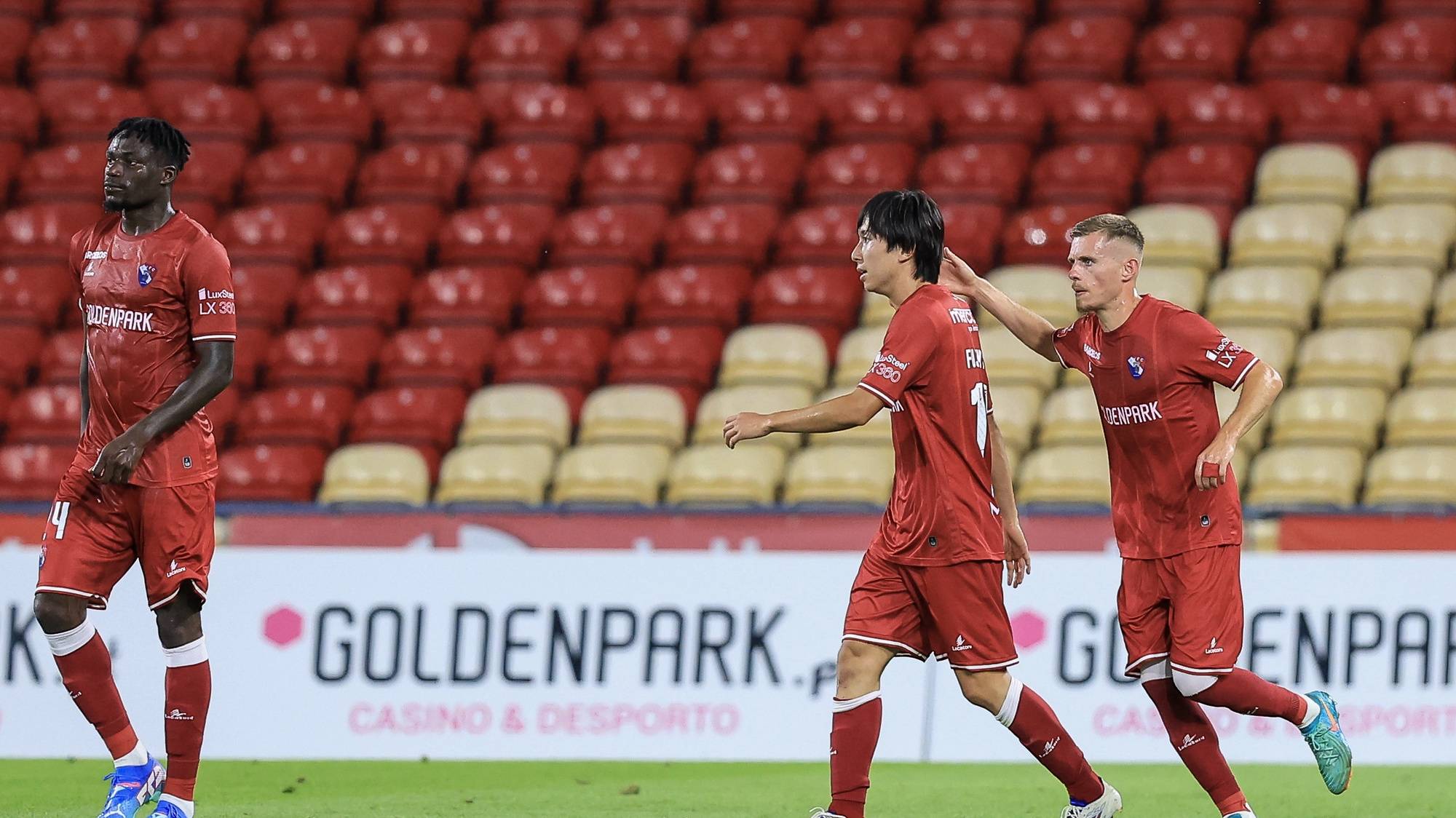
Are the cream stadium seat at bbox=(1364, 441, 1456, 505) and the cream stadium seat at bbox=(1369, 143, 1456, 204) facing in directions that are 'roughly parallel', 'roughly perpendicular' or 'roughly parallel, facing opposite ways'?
roughly parallel

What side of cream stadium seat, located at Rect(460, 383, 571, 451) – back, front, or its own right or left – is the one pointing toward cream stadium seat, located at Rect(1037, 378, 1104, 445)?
left

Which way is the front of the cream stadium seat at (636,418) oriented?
toward the camera

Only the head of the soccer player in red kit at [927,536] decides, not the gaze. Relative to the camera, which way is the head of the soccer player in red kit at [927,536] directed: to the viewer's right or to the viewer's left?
to the viewer's left

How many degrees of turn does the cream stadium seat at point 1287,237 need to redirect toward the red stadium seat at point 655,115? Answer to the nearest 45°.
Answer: approximately 90° to its right

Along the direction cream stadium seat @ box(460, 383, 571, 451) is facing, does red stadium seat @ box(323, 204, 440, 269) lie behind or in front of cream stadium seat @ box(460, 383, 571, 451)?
behind

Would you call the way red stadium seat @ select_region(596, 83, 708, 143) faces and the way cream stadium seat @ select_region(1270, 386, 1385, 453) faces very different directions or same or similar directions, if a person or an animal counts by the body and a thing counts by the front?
same or similar directions

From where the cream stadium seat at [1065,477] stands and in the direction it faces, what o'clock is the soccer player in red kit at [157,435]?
The soccer player in red kit is roughly at 1 o'clock from the cream stadium seat.

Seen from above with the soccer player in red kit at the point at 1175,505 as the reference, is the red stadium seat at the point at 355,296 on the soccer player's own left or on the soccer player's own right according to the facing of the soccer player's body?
on the soccer player's own right

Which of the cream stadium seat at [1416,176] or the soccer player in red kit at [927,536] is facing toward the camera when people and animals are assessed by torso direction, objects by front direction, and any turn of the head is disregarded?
the cream stadium seat

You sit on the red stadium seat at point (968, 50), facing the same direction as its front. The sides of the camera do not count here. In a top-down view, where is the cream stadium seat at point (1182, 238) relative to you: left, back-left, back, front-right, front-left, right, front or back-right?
front-left

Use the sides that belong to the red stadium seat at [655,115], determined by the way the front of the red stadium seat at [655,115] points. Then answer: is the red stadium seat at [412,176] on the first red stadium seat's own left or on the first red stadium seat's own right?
on the first red stadium seat's own right

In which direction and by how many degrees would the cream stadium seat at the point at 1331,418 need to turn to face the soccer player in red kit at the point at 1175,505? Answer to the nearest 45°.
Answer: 0° — it already faces them

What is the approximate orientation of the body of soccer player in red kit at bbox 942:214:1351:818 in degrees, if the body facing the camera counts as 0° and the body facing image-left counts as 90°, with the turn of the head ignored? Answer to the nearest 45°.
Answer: approximately 45°

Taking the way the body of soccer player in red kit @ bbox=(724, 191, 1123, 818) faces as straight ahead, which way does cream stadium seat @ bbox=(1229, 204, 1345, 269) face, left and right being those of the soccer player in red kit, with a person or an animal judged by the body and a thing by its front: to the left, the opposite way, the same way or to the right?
to the left

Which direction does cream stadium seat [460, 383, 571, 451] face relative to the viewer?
toward the camera

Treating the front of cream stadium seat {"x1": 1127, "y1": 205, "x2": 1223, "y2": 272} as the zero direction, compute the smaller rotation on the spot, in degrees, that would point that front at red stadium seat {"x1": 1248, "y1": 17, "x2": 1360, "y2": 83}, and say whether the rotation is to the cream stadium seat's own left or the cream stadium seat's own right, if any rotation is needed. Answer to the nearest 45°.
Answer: approximately 135° to the cream stadium seat's own left

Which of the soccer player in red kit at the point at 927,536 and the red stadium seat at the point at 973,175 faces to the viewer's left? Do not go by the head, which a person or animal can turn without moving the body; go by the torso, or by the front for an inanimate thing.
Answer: the soccer player in red kit
